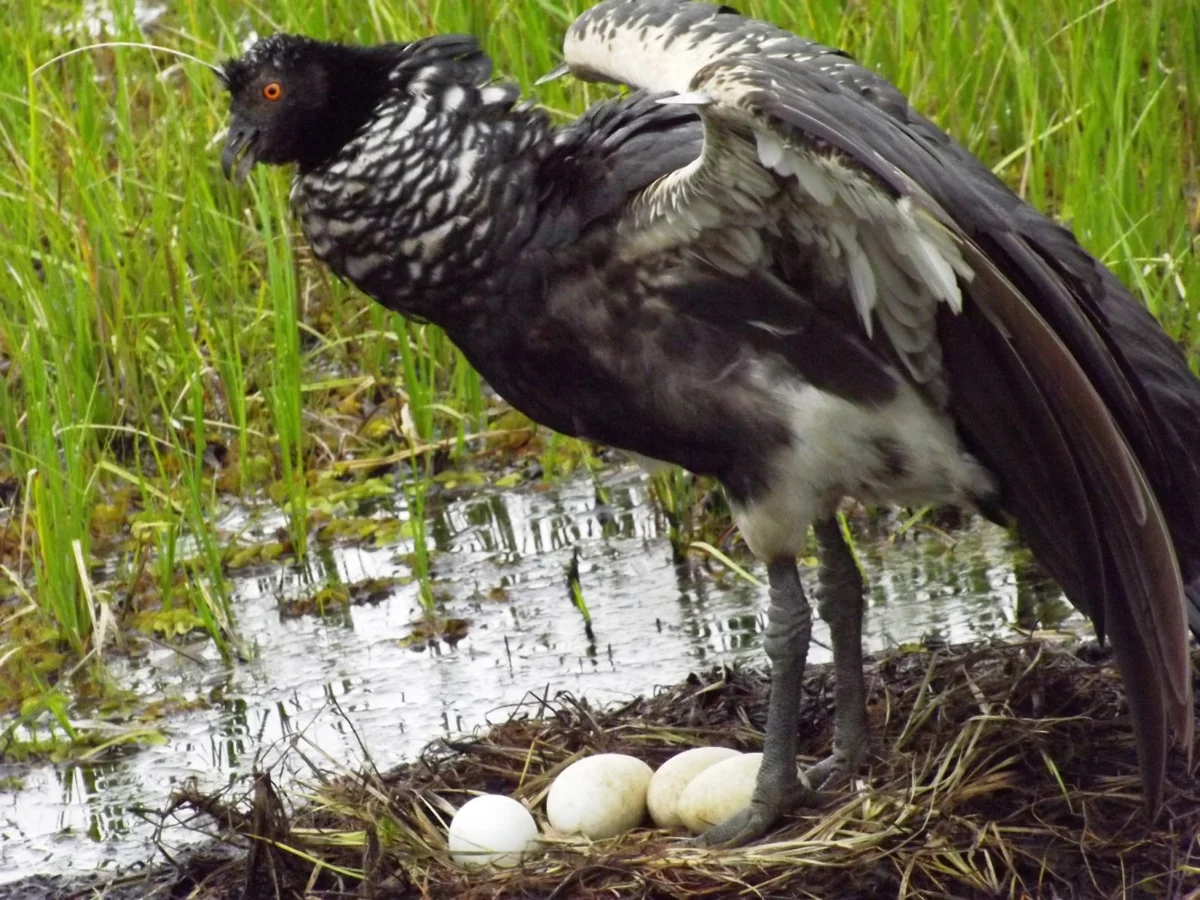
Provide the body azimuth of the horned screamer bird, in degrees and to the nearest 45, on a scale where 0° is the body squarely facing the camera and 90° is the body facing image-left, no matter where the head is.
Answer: approximately 90°
